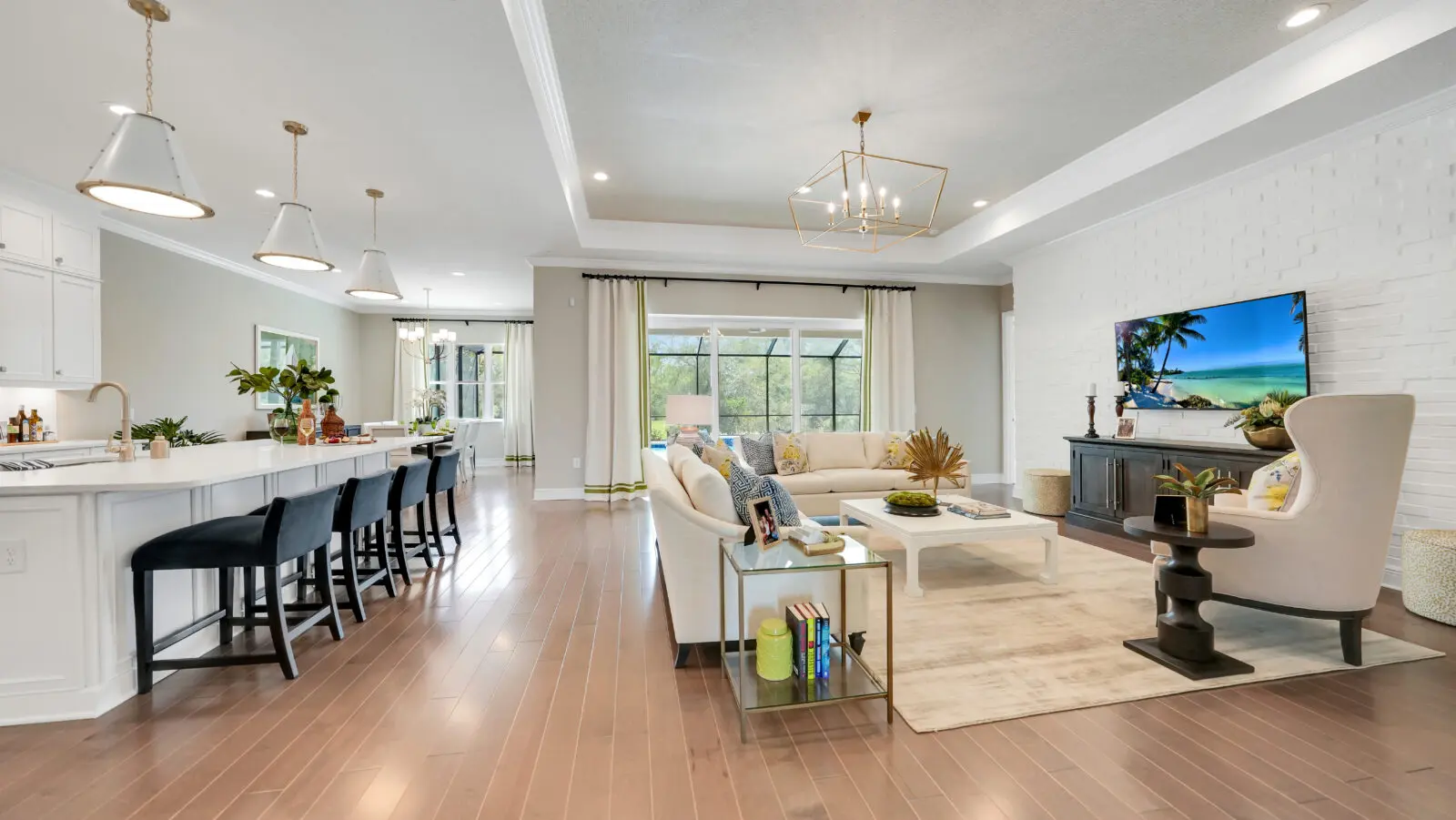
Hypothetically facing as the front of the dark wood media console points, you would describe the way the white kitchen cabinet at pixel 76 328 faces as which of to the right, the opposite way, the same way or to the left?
the opposite way

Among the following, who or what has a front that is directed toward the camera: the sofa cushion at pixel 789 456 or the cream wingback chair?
the sofa cushion

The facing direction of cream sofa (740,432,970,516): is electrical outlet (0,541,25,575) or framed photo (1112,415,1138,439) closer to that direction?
the electrical outlet

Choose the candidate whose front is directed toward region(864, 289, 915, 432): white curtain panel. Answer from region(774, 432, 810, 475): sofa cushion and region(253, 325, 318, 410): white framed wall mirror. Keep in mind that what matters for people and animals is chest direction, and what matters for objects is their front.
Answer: the white framed wall mirror

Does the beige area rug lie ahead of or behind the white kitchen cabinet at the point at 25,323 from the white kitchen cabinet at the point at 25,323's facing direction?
ahead

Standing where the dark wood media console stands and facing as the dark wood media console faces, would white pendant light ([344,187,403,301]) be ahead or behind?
ahead

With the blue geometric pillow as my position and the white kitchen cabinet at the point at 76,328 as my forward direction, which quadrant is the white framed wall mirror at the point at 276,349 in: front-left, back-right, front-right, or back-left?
front-right

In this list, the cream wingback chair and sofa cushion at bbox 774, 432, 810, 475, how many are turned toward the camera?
1

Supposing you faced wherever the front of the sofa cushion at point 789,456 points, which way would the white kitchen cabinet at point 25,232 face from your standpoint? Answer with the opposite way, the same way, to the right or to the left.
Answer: to the left

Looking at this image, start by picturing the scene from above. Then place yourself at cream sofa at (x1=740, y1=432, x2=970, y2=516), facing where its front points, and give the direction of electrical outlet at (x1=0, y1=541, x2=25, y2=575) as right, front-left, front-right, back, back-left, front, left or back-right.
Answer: front-right

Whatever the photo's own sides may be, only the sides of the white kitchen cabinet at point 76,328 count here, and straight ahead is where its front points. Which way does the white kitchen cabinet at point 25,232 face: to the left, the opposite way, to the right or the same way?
the same way

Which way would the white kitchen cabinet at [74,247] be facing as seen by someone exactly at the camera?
facing the viewer and to the right of the viewer

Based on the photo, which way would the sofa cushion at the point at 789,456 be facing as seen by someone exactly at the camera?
facing the viewer

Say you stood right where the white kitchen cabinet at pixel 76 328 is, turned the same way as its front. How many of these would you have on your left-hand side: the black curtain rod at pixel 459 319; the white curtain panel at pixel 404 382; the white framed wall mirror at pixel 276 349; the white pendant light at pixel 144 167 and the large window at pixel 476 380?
4

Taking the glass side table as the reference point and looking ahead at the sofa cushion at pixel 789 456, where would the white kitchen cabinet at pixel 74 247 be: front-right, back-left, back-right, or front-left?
front-left

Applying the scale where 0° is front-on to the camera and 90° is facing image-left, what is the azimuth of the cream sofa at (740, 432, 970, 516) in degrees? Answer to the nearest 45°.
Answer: approximately 0°

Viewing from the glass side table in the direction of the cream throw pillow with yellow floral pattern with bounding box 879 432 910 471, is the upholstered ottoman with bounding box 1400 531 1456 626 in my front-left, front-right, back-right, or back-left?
front-right

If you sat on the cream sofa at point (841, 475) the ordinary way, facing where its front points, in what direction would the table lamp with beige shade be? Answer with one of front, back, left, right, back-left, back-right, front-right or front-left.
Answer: right
